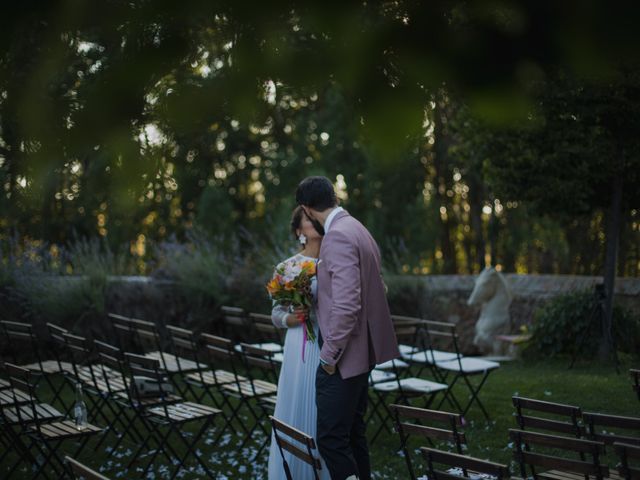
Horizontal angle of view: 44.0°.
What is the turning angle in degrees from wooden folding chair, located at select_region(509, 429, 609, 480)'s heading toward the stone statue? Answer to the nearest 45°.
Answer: approximately 45° to its left

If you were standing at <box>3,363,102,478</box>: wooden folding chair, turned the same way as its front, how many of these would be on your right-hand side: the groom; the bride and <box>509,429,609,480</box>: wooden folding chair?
3

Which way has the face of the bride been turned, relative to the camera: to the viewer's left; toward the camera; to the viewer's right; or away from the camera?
to the viewer's right

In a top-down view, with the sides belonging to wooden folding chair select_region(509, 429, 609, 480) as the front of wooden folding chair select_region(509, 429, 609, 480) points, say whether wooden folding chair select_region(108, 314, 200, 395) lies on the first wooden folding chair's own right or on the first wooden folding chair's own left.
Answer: on the first wooden folding chair's own left

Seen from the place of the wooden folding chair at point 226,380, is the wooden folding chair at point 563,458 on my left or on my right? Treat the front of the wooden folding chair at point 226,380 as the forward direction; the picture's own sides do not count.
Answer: on my right

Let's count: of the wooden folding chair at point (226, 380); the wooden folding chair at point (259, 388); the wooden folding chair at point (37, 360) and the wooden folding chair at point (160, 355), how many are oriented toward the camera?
0

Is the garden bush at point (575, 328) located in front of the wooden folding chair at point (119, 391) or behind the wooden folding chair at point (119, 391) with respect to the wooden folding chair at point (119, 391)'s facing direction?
in front

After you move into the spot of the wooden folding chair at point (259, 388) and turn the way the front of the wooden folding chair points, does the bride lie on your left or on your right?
on your right

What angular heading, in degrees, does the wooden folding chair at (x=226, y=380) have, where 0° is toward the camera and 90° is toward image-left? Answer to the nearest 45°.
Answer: approximately 225°

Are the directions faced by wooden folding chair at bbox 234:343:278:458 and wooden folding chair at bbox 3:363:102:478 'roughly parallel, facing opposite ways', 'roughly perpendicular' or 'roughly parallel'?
roughly parallel

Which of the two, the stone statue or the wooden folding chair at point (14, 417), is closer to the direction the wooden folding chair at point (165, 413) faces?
the stone statue

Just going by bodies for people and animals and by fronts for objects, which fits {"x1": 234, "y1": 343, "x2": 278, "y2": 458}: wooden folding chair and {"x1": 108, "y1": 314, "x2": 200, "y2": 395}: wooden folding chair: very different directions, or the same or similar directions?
same or similar directions

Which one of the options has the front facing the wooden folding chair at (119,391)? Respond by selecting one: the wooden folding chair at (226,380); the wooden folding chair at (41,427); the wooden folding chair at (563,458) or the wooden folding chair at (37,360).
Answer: the wooden folding chair at (41,427)

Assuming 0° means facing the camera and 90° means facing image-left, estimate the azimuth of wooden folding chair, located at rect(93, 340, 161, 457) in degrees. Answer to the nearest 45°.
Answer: approximately 225°

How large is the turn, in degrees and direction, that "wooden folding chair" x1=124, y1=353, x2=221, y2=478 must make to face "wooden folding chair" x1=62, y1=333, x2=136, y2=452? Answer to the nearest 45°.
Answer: approximately 90° to its left

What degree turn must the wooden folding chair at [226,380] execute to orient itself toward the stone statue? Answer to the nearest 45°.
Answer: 0° — it already faces it
